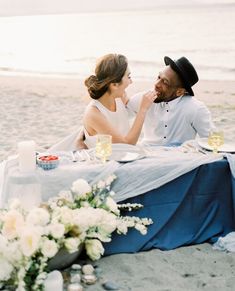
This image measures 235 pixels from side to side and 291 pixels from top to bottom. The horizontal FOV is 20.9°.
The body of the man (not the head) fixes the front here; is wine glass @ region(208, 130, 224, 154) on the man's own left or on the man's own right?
on the man's own left

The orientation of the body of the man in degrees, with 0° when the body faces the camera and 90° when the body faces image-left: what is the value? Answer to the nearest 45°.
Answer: approximately 45°

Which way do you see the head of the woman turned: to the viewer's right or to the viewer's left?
to the viewer's right

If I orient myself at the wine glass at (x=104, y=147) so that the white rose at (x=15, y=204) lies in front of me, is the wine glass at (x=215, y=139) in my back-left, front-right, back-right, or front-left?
back-left

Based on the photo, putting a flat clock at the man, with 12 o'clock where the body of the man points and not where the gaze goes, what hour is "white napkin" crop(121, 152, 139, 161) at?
The white napkin is roughly at 1 o'clock from the man.

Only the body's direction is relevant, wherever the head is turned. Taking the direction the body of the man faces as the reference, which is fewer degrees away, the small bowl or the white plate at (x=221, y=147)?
the small bowl

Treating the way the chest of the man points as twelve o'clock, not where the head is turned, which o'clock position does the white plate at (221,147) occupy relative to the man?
The white plate is roughly at 10 o'clock from the man.
